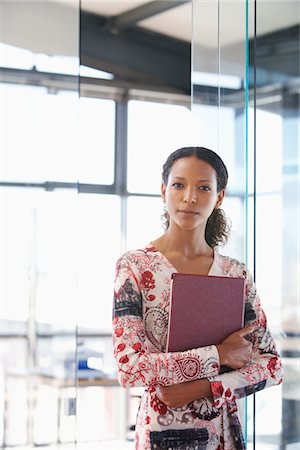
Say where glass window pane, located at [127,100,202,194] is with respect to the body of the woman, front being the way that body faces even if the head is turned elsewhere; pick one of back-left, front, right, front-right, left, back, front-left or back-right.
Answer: back

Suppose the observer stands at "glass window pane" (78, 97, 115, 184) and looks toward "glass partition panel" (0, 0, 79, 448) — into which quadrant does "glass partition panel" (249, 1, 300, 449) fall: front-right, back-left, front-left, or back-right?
front-left

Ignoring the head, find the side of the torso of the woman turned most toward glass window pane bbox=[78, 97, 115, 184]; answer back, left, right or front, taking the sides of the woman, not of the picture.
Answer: back

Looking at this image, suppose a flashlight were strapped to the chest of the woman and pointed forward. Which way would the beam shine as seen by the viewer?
toward the camera

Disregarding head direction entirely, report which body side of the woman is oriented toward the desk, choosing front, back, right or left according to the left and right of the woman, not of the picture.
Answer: back

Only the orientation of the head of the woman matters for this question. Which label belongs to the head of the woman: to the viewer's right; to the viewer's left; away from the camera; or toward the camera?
toward the camera
